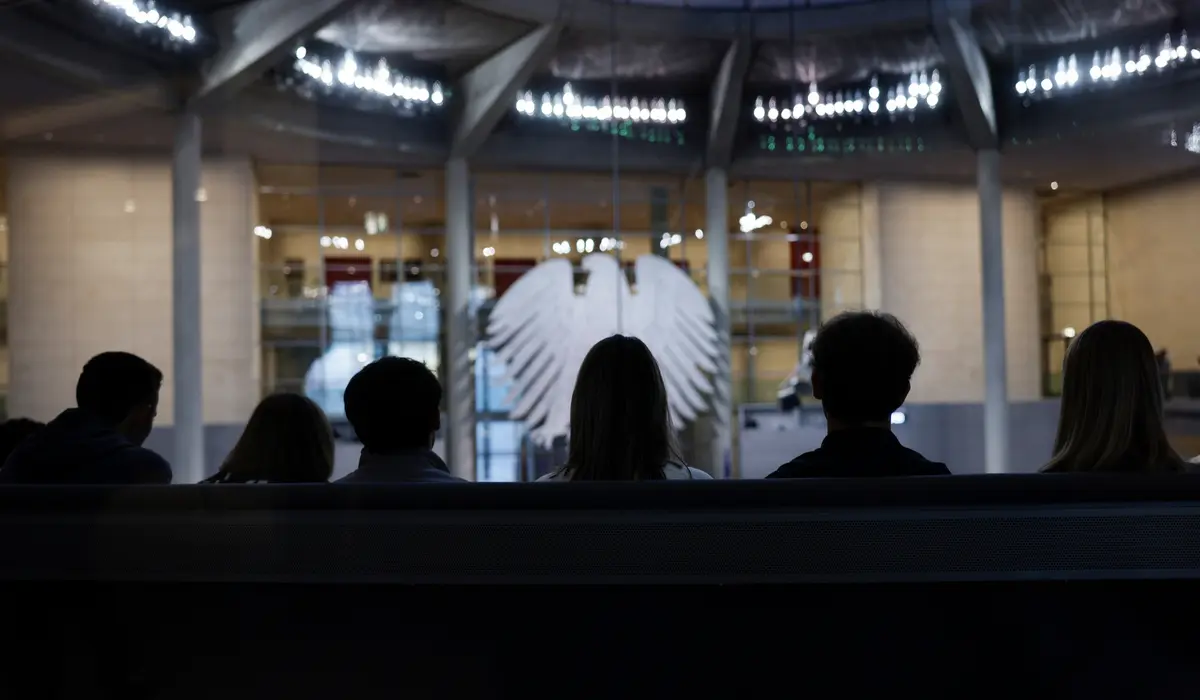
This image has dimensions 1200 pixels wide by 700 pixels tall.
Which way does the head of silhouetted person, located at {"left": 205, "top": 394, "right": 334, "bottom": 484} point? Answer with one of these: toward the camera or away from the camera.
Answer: away from the camera

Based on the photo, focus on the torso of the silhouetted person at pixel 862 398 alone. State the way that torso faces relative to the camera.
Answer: away from the camera

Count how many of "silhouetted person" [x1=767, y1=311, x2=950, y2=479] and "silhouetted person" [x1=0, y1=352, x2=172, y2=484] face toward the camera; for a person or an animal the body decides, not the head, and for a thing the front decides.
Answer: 0

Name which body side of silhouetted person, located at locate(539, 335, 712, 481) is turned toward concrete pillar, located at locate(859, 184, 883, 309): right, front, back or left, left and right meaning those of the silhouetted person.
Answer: front

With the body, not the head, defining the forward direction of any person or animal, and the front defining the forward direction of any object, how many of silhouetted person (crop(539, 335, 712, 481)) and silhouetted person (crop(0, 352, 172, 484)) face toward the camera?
0

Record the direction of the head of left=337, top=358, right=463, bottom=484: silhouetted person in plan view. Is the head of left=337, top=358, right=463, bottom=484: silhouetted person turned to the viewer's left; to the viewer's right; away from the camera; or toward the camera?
away from the camera

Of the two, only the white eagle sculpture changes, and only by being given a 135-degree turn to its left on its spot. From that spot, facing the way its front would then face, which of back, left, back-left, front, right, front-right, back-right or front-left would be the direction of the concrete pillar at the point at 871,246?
front

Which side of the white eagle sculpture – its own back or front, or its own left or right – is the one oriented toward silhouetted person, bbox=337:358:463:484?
front

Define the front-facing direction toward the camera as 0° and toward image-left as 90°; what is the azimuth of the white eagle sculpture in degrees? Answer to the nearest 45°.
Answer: approximately 0°

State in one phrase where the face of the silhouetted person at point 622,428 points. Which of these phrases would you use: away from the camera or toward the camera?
away from the camera

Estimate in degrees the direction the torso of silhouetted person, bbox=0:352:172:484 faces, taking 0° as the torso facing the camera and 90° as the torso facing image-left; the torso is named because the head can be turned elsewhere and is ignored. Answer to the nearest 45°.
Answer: approximately 225°

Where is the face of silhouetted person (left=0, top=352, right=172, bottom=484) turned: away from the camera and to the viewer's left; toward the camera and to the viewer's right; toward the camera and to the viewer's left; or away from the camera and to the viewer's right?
away from the camera and to the viewer's right

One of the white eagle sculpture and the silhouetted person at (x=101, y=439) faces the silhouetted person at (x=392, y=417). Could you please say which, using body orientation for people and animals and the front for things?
the white eagle sculpture

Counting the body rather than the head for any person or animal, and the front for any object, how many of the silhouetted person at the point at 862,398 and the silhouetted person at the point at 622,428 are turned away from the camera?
2

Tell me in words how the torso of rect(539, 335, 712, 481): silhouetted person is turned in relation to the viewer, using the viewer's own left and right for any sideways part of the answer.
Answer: facing away from the viewer
